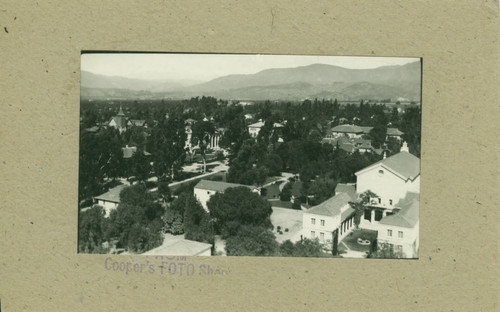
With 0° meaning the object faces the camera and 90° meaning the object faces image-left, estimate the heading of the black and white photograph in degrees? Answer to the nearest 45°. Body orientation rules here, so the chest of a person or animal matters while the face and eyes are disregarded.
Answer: approximately 0°
